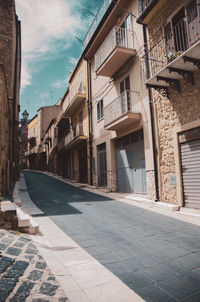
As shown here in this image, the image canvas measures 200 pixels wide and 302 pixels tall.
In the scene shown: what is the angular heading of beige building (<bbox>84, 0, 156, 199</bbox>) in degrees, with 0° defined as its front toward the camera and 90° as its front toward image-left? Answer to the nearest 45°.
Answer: approximately 45°

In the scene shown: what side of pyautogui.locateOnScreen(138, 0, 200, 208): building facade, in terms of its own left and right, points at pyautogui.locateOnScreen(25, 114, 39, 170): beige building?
right

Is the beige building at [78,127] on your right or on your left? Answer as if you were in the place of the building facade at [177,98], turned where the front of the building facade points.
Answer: on your right

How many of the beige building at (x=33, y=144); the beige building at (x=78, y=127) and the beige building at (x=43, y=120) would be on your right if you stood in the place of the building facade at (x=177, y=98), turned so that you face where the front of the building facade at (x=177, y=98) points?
3

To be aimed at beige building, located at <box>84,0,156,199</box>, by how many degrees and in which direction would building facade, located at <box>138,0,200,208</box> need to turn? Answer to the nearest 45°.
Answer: approximately 90° to its right

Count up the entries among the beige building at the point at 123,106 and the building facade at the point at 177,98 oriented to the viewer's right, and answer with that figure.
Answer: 0

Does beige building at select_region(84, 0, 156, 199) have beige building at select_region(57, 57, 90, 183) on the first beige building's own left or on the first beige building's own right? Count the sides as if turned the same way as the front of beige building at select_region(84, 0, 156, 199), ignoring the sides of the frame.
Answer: on the first beige building's own right

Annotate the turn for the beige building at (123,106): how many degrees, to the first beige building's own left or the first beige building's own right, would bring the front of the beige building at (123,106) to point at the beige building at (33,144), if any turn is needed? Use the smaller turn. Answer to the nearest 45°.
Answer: approximately 90° to the first beige building's own right
